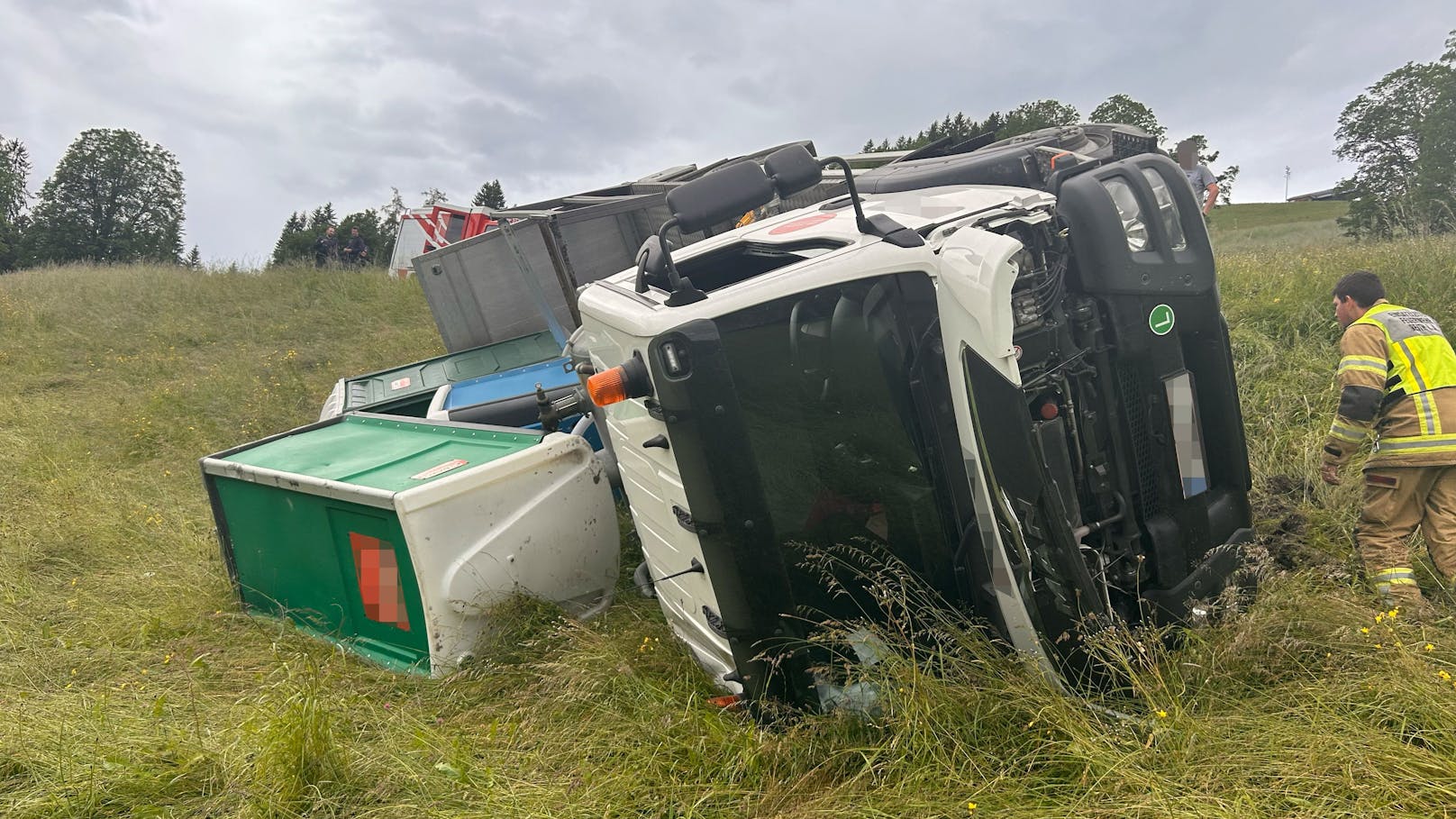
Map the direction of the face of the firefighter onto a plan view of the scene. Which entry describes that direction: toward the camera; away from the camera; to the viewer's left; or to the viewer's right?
to the viewer's left

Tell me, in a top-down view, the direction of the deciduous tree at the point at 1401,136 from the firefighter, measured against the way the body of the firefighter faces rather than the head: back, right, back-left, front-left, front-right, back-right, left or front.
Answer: front-right

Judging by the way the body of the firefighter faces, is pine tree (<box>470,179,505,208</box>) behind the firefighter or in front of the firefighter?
in front

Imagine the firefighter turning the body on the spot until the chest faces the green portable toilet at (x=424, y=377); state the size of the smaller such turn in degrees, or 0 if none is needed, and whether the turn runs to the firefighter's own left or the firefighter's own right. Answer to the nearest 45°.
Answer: approximately 45° to the firefighter's own left

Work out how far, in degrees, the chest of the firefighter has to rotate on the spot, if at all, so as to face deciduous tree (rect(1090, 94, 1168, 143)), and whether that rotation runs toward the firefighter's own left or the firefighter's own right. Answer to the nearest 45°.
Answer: approximately 45° to the firefighter's own right

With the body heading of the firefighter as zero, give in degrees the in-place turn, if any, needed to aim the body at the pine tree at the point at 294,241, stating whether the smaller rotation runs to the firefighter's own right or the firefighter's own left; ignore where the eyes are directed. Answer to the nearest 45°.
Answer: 0° — they already face it

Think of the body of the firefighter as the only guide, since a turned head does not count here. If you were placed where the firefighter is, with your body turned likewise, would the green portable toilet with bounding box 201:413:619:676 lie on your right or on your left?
on your left

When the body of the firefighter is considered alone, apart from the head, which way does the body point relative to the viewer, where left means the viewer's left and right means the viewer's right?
facing away from the viewer and to the left of the viewer
